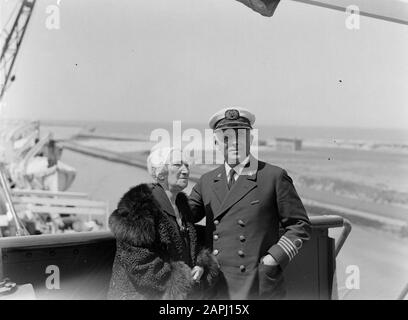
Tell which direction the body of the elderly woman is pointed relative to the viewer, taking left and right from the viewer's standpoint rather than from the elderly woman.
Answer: facing the viewer and to the right of the viewer

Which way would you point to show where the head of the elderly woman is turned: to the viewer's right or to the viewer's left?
to the viewer's right

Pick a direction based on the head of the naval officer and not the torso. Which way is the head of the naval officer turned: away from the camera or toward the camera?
toward the camera
